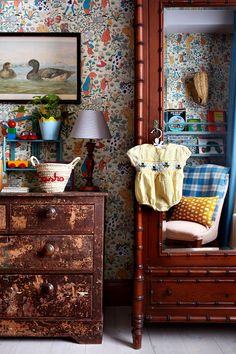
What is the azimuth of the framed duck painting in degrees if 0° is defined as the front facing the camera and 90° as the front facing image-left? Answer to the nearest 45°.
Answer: approximately 0°

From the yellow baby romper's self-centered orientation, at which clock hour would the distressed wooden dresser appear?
The distressed wooden dresser is roughly at 3 o'clock from the yellow baby romper.

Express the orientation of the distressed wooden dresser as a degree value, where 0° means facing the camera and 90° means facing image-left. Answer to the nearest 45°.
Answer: approximately 0°

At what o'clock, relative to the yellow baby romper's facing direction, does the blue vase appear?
The blue vase is roughly at 4 o'clock from the yellow baby romper.
